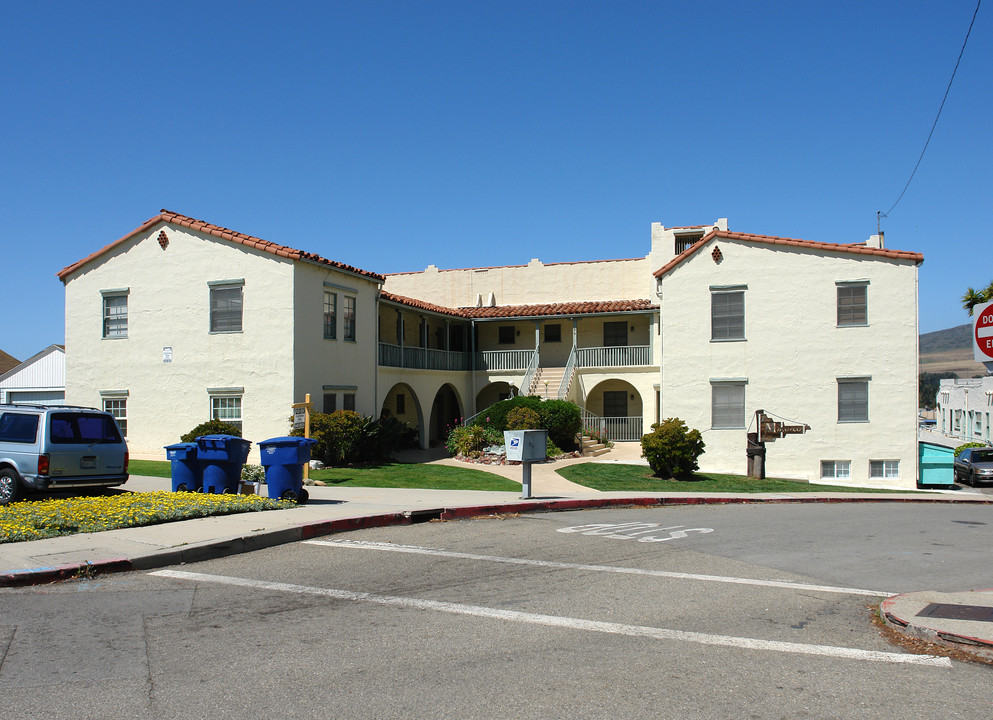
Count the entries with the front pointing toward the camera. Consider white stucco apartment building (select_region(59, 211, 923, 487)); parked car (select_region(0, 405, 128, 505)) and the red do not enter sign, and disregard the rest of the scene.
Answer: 2

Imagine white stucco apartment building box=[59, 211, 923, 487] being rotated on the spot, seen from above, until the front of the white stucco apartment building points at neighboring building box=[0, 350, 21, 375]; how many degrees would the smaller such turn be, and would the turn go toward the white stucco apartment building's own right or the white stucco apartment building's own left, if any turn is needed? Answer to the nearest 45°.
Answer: approximately 135° to the white stucco apartment building's own right

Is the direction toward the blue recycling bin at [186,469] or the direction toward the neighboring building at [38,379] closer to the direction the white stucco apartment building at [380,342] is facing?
the blue recycling bin

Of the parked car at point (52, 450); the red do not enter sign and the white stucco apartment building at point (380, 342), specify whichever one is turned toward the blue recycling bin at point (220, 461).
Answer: the white stucco apartment building

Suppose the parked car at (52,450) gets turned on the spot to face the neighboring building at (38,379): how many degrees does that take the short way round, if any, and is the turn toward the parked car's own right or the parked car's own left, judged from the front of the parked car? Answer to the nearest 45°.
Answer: approximately 45° to the parked car's own right

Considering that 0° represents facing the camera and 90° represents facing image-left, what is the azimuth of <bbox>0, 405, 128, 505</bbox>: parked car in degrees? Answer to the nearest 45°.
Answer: approximately 135°
